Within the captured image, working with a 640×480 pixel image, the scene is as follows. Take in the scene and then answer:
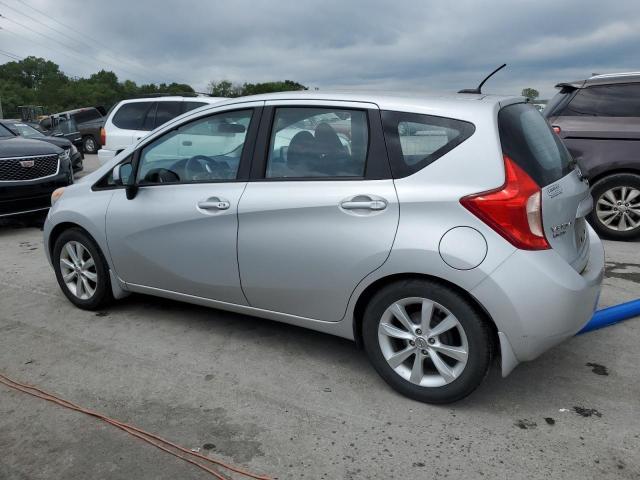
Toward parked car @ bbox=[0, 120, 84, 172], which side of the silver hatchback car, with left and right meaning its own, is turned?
front

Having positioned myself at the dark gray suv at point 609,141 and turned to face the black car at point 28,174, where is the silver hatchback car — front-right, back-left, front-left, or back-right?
front-left

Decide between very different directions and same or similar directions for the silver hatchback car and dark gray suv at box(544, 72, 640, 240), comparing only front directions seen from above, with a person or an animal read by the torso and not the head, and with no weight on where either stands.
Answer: very different directions

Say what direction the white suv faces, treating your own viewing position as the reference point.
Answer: facing to the right of the viewer

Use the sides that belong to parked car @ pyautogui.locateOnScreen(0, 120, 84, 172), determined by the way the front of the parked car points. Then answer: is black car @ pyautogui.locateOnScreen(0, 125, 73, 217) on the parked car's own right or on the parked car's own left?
on the parked car's own right

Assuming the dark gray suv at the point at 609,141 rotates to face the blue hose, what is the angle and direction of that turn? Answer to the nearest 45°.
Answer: approximately 90° to its right

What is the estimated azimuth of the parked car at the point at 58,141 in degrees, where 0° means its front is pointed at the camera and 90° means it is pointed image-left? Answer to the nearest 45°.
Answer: approximately 315°

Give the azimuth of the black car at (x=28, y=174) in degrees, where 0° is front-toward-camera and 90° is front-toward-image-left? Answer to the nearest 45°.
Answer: approximately 315°

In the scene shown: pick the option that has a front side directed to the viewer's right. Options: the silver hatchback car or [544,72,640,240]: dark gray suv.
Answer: the dark gray suv

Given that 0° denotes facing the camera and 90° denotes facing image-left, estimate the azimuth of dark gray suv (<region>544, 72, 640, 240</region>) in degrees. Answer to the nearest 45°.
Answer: approximately 270°

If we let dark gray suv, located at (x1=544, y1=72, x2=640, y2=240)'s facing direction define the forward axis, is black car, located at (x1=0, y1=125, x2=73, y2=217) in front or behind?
behind
